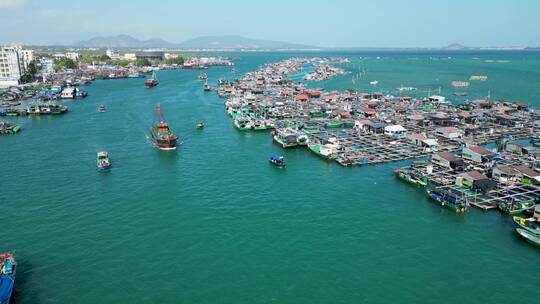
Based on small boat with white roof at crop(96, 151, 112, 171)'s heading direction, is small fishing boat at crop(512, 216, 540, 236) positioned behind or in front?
in front

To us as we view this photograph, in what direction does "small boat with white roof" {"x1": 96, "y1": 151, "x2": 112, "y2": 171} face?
facing the viewer

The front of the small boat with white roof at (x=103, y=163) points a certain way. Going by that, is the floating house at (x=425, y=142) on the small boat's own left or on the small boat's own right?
on the small boat's own left

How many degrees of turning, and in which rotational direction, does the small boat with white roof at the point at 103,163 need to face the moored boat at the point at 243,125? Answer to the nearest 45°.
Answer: approximately 135° to its left

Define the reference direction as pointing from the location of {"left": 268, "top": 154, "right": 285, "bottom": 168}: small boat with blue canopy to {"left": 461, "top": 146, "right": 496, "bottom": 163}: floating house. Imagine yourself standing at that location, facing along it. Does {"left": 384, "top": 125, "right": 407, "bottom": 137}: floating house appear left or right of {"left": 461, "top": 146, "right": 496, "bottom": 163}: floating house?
left

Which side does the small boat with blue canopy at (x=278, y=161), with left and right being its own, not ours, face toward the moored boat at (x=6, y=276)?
right
